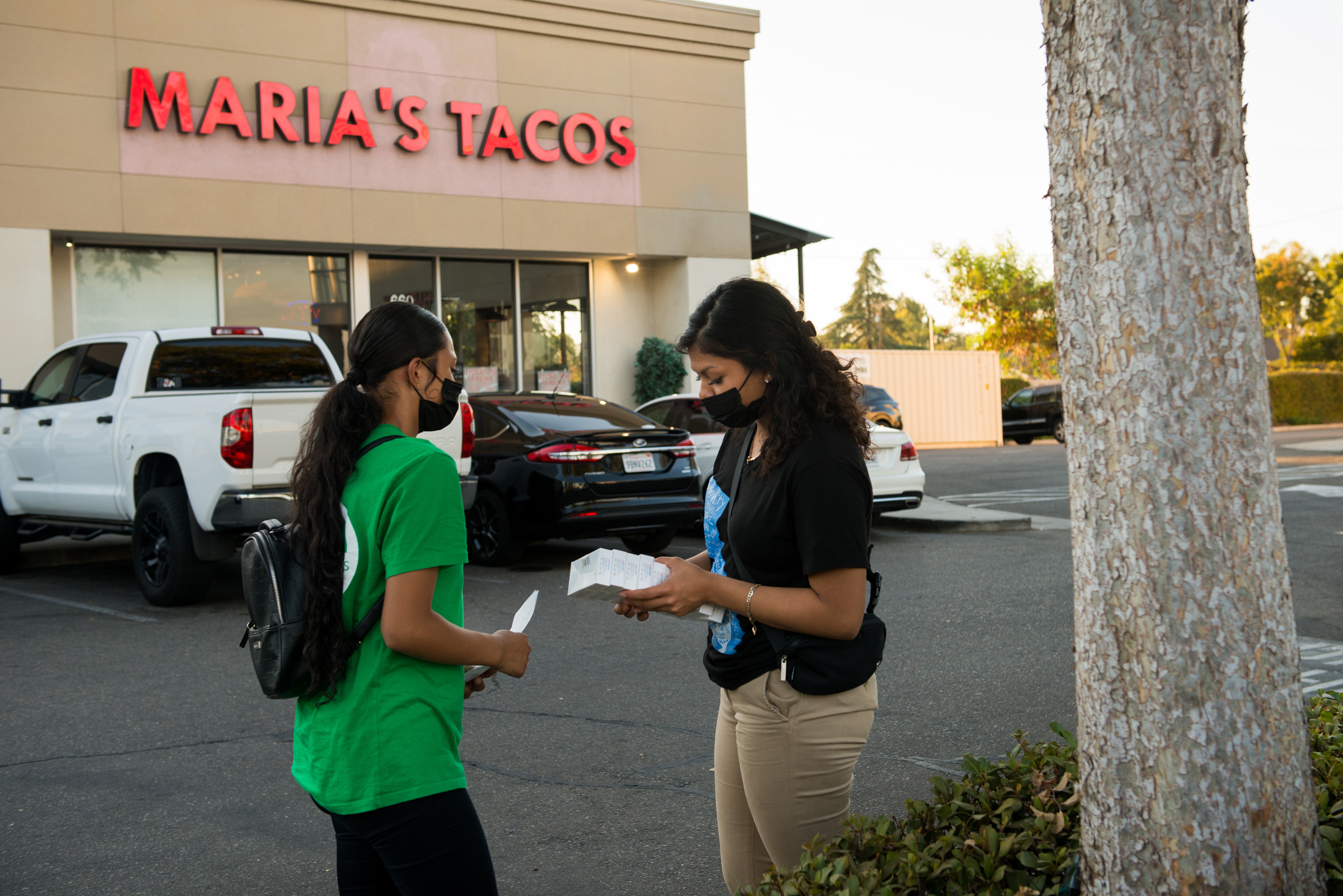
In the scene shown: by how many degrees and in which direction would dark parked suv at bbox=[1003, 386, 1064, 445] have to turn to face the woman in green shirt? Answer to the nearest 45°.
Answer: approximately 90° to its left

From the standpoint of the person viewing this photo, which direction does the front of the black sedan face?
facing away from the viewer and to the left of the viewer

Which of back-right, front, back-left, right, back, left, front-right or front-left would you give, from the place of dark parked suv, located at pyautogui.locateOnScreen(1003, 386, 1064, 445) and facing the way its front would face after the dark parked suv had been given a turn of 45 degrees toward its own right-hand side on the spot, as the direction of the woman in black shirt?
back-left

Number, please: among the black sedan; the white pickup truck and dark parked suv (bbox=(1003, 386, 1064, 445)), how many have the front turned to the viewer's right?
0

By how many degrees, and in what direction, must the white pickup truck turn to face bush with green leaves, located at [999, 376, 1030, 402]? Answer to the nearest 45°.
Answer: approximately 90° to its right

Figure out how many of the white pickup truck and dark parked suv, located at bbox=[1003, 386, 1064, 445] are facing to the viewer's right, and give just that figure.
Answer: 0

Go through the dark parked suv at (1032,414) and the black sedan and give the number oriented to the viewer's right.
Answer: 0

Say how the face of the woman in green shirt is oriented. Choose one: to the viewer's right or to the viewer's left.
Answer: to the viewer's right

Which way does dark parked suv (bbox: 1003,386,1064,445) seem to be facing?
to the viewer's left

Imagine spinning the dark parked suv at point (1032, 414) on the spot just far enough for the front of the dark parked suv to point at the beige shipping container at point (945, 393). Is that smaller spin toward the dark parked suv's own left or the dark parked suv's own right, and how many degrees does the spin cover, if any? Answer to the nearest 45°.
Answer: approximately 45° to the dark parked suv's own left

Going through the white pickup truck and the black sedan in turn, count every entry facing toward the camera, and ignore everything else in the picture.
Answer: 0

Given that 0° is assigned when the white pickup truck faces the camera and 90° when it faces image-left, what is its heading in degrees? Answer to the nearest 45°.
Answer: approximately 135°
